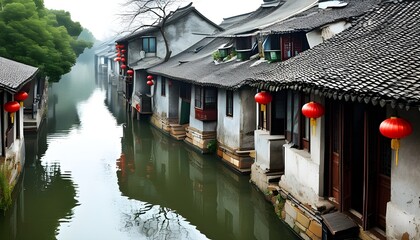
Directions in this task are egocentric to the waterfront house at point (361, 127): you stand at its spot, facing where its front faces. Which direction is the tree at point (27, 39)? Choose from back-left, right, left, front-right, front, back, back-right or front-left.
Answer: right

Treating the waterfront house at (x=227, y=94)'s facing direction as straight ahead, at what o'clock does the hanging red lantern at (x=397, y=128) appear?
The hanging red lantern is roughly at 10 o'clock from the waterfront house.

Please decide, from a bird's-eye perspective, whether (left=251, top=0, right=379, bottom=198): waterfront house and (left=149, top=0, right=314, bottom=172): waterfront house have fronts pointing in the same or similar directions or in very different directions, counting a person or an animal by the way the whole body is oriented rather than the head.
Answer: same or similar directions

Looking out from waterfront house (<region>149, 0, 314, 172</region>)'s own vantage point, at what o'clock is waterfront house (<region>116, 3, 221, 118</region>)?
waterfront house (<region>116, 3, 221, 118</region>) is roughly at 4 o'clock from waterfront house (<region>149, 0, 314, 172</region>).

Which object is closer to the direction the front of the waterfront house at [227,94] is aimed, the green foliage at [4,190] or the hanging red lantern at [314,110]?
the green foliage

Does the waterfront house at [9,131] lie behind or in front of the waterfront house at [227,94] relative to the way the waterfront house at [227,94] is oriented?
in front

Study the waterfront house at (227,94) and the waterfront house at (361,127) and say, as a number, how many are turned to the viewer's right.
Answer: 0

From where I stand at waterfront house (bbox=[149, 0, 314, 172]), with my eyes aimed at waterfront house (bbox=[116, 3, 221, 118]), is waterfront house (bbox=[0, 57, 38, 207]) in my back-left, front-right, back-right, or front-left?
back-left

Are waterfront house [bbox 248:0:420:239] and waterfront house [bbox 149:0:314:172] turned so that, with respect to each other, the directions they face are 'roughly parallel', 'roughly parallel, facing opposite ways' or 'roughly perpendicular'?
roughly parallel

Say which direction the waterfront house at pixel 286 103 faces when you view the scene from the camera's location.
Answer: facing the viewer and to the left of the viewer

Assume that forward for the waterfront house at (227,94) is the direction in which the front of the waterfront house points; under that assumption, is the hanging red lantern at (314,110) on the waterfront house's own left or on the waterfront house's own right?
on the waterfront house's own left

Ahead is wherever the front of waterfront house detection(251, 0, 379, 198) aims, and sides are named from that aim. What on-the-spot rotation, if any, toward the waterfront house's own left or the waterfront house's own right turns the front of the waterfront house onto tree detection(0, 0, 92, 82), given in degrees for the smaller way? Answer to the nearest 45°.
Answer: approximately 90° to the waterfront house's own right

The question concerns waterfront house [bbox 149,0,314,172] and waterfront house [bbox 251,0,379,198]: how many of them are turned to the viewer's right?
0
